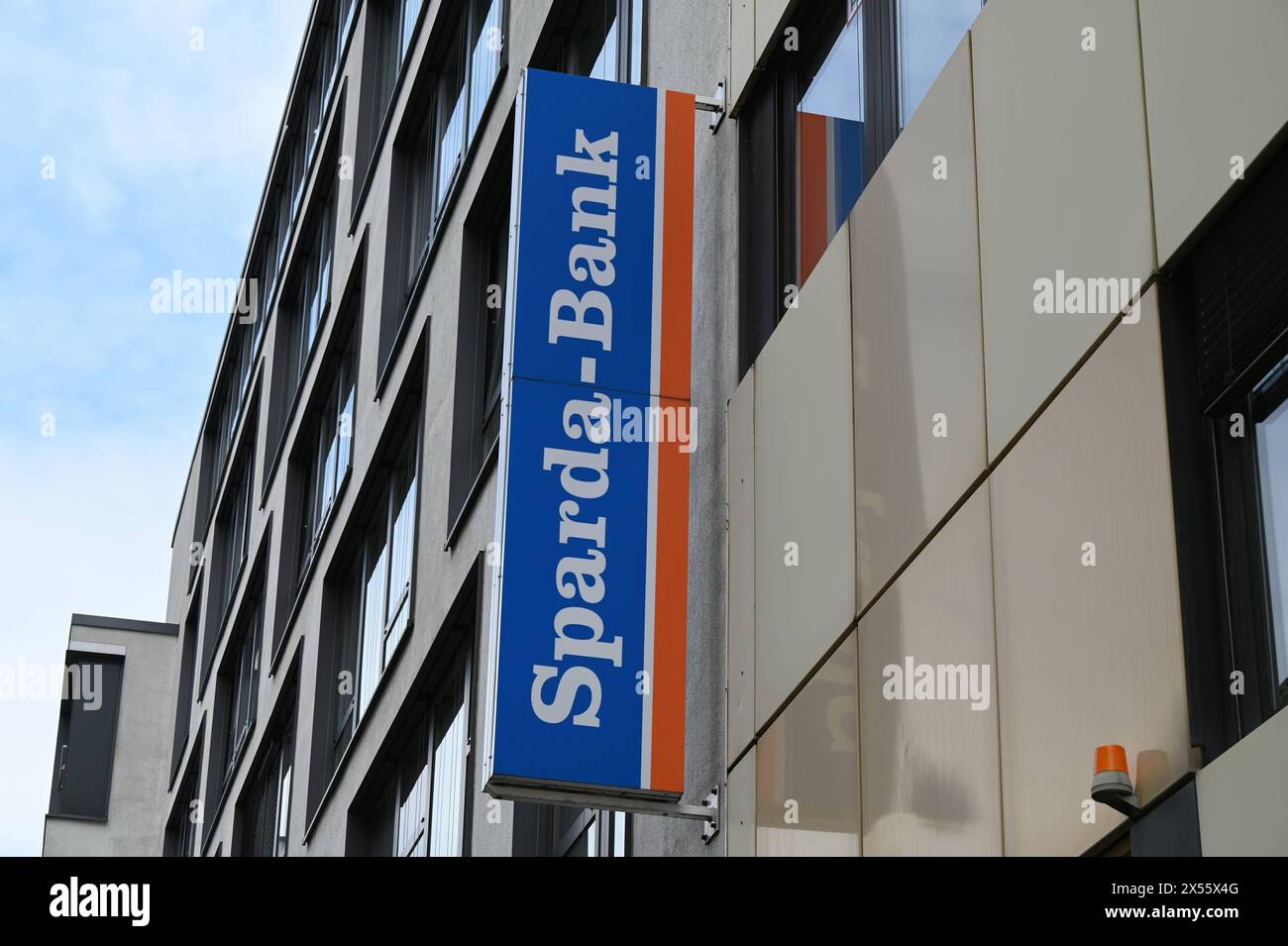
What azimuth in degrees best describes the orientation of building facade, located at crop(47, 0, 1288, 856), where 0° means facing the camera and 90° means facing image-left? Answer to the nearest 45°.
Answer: approximately 45°

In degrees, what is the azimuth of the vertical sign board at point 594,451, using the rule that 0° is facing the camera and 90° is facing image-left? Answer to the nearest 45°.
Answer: approximately 0°
